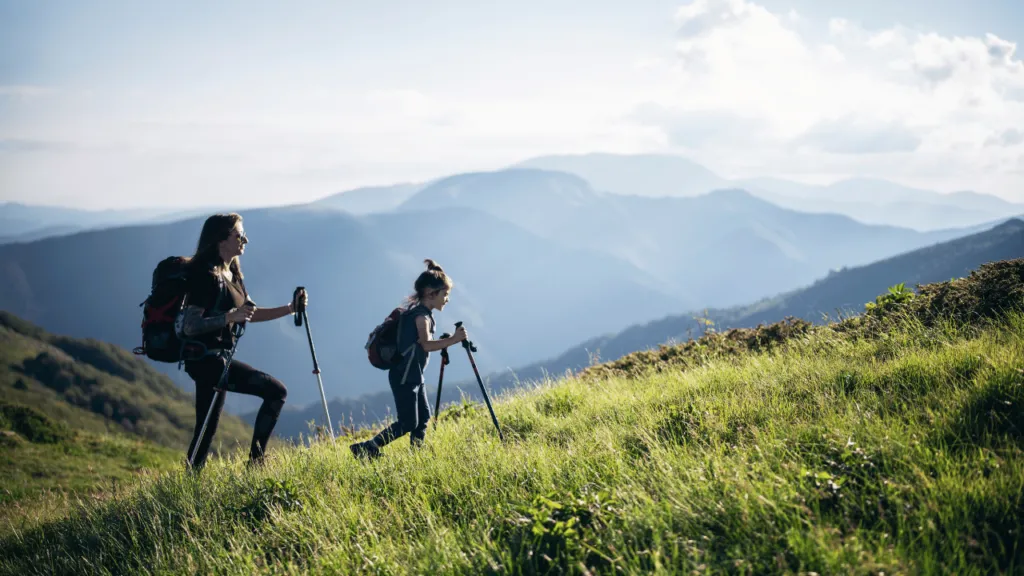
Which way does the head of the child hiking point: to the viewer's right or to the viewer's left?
to the viewer's right

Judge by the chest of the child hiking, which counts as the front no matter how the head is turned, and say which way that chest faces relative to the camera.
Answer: to the viewer's right

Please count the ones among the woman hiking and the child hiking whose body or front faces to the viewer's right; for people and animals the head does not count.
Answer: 2

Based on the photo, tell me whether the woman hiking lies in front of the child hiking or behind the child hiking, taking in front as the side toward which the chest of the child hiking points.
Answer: behind

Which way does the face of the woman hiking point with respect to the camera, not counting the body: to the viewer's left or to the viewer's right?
to the viewer's right

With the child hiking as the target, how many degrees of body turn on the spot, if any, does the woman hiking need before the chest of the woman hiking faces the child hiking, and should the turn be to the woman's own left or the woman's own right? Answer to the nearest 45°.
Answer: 0° — they already face them

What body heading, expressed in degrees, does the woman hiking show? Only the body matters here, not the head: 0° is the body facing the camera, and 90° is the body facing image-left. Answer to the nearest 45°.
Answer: approximately 270°
